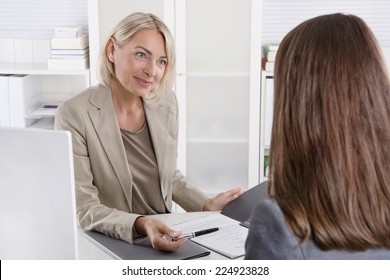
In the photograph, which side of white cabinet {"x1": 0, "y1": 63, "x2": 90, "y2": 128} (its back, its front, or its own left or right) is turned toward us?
front

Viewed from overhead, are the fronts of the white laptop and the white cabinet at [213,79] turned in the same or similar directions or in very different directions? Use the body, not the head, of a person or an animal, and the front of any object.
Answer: very different directions

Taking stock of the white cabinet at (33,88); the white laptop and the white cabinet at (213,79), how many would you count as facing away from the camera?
1

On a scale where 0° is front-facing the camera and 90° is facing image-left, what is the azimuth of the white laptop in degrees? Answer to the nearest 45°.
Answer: approximately 180°

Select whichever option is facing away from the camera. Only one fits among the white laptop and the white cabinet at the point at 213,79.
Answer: the white laptop

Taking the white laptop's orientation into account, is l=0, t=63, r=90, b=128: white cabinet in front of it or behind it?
in front

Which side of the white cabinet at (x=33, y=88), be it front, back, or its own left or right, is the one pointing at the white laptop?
front

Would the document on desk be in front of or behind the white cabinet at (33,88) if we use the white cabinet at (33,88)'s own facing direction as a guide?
in front

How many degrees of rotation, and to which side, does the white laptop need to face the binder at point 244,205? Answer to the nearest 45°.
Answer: approximately 45° to its right

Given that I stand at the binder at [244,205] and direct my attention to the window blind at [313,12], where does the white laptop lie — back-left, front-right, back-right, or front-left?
back-left

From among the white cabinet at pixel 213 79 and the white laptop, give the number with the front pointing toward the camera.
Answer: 1

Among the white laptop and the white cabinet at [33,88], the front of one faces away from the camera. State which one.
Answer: the white laptop

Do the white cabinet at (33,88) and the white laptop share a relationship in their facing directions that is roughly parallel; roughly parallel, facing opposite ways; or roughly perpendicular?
roughly parallel, facing opposite ways

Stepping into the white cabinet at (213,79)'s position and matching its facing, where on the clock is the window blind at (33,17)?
The window blind is roughly at 4 o'clock from the white cabinet.

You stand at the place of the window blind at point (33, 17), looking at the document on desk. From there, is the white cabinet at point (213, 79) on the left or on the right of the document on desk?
left

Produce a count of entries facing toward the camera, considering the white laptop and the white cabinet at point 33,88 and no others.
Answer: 1

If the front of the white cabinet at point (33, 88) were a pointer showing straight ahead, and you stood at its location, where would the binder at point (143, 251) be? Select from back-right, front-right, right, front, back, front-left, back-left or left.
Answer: front
